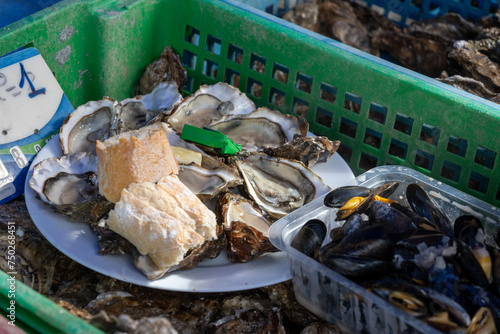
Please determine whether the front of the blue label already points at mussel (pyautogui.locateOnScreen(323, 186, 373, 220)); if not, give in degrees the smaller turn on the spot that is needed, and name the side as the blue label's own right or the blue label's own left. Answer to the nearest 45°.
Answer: approximately 45° to the blue label's own left

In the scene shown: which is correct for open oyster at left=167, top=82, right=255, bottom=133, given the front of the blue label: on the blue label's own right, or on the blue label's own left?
on the blue label's own left

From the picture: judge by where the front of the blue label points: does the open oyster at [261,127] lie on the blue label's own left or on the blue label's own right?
on the blue label's own left

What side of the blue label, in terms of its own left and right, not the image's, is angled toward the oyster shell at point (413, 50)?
left

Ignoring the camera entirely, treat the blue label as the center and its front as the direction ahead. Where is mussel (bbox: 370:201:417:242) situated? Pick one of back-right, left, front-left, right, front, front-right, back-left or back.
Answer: front-left

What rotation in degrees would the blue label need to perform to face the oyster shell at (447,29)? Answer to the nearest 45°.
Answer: approximately 90° to its left

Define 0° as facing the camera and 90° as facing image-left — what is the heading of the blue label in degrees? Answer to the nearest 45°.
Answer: approximately 0°

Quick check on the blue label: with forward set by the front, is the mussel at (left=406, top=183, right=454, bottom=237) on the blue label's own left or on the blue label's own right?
on the blue label's own left
